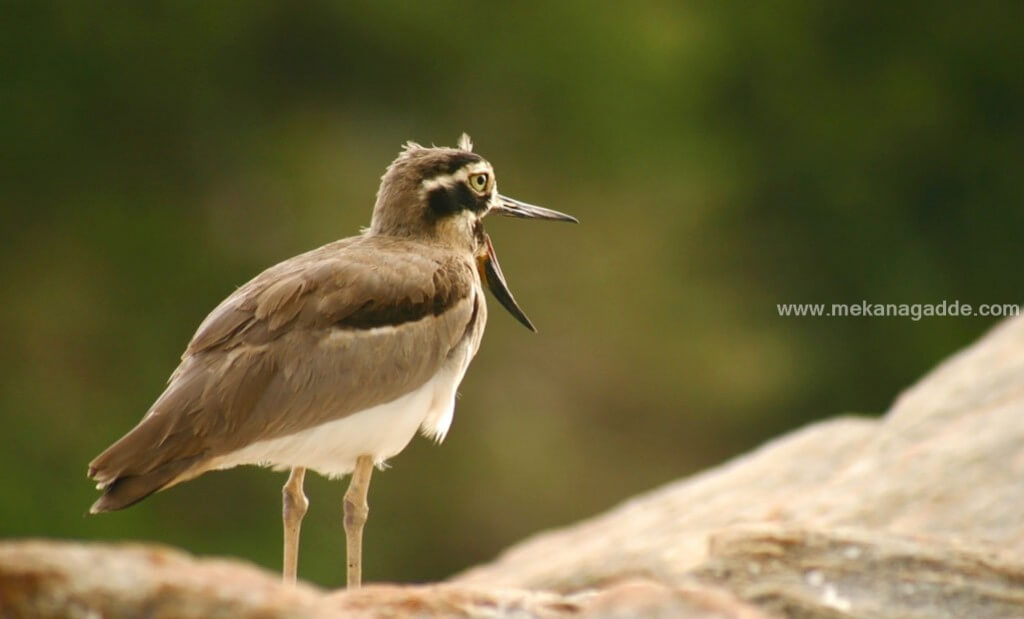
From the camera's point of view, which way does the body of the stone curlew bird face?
to the viewer's right
